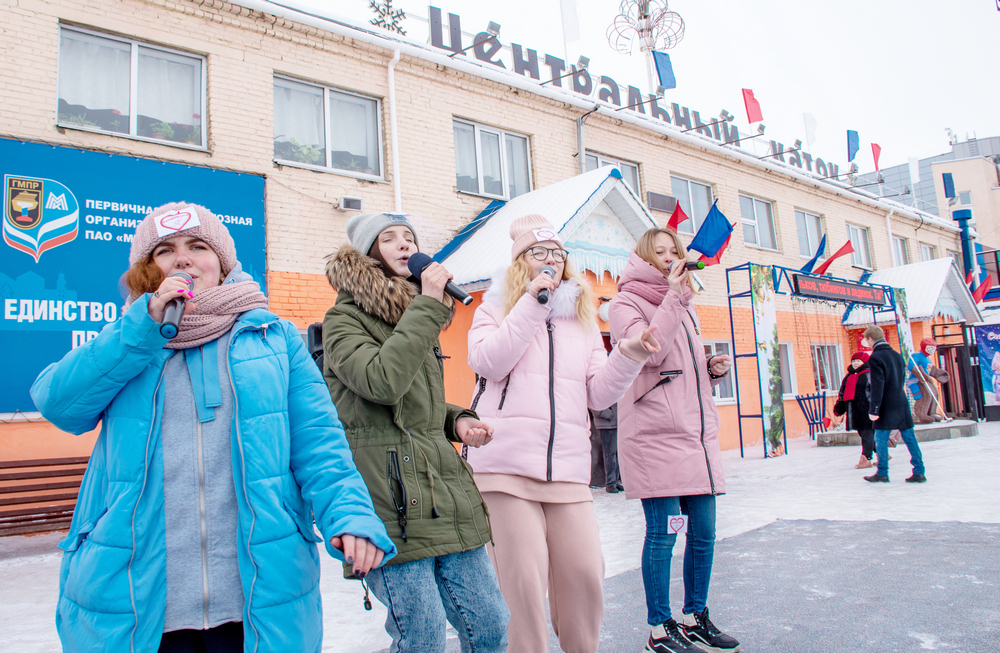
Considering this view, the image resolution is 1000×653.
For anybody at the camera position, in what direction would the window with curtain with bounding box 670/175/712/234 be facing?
facing the viewer and to the right of the viewer

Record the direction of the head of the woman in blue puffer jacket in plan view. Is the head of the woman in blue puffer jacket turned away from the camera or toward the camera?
toward the camera

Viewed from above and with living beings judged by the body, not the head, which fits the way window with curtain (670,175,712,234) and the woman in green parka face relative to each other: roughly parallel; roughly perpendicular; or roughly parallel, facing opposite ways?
roughly parallel

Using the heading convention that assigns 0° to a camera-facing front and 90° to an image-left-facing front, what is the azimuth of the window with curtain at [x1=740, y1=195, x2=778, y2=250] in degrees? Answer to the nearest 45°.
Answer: approximately 315°

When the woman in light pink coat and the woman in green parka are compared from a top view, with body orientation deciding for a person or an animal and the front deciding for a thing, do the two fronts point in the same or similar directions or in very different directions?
same or similar directions

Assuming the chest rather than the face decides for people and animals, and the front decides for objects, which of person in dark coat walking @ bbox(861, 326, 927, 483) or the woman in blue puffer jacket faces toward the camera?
the woman in blue puffer jacket

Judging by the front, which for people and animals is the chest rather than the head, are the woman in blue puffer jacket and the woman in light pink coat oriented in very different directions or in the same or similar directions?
same or similar directions

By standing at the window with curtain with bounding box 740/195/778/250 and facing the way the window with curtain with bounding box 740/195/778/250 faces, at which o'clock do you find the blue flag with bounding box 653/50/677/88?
The blue flag is roughly at 2 o'clock from the window with curtain.

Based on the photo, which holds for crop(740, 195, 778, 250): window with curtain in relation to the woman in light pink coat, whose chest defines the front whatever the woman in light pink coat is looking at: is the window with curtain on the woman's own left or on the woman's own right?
on the woman's own left

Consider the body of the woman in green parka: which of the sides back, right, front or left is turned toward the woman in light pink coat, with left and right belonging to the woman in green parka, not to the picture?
left

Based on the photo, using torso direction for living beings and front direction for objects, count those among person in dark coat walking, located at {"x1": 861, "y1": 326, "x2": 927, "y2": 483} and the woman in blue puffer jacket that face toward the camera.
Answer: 1

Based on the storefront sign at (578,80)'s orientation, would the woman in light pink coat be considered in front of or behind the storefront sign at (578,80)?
in front

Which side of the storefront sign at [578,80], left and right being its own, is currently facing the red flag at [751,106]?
left

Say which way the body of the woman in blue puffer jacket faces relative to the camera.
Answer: toward the camera

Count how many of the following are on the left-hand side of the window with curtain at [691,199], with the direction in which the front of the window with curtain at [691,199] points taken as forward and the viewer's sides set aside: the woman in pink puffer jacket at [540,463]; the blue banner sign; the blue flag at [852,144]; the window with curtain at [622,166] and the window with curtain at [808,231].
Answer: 2
